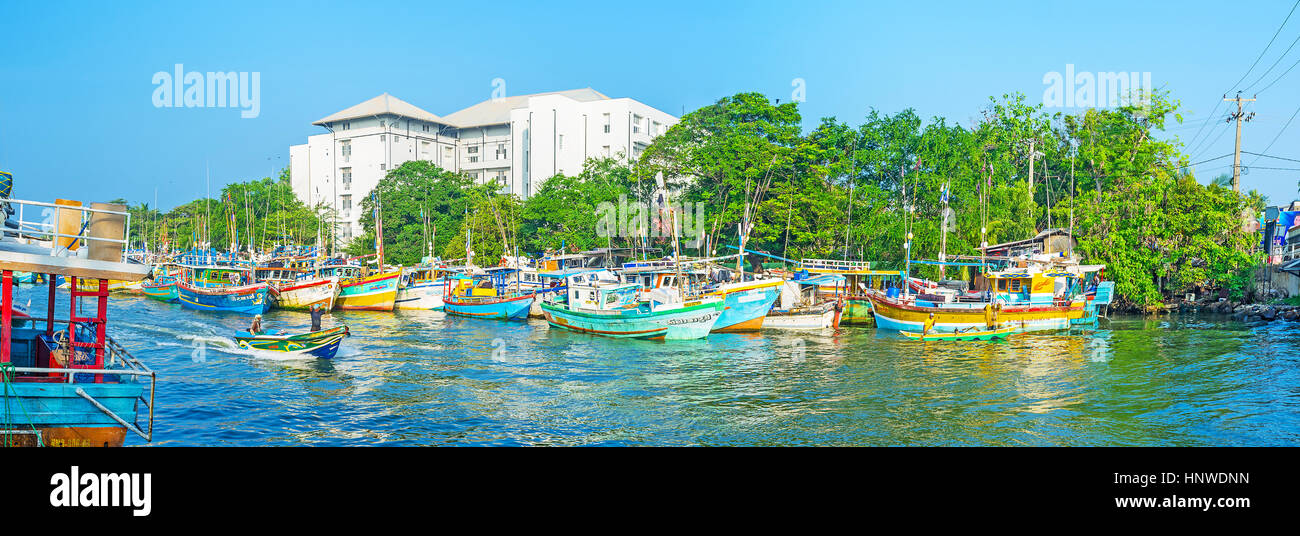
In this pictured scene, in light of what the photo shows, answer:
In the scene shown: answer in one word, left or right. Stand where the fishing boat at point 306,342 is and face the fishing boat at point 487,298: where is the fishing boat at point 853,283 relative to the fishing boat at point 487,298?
right

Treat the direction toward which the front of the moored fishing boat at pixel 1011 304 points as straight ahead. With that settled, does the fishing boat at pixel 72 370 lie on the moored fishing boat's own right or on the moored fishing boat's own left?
on the moored fishing boat's own left

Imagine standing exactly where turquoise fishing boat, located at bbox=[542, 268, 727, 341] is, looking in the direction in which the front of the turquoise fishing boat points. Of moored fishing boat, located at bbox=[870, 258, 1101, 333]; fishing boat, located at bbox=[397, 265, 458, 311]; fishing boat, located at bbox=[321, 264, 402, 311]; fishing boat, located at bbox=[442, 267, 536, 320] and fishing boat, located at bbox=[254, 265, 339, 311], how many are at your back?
4

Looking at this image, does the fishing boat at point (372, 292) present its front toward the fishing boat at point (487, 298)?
yes

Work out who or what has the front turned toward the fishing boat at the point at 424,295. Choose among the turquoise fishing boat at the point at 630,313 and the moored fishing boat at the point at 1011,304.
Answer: the moored fishing boat

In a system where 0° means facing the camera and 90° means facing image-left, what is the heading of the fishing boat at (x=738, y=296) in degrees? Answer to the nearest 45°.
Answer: approximately 315°

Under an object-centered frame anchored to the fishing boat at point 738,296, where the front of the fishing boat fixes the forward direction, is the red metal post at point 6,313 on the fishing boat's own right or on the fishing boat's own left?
on the fishing boat's own right

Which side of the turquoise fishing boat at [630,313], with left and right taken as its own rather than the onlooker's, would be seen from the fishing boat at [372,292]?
back
